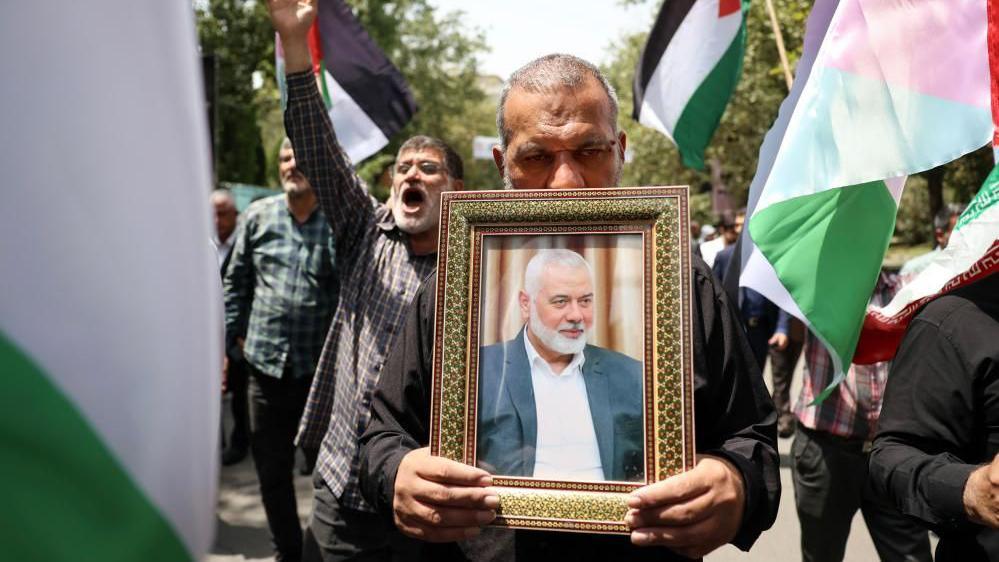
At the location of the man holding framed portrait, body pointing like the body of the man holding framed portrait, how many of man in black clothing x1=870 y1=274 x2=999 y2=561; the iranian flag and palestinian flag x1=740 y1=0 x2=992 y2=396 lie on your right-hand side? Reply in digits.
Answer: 0

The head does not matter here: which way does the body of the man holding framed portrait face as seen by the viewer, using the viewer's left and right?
facing the viewer

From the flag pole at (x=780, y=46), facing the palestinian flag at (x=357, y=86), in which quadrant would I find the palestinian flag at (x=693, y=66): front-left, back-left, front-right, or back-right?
front-right

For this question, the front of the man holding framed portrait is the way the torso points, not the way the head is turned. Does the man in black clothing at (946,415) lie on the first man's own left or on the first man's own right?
on the first man's own left

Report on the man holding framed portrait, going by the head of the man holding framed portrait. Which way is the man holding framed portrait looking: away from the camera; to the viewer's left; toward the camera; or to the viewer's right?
toward the camera
